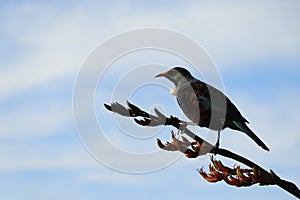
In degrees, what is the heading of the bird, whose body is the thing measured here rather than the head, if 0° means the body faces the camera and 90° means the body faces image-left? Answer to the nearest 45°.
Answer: approximately 90°
